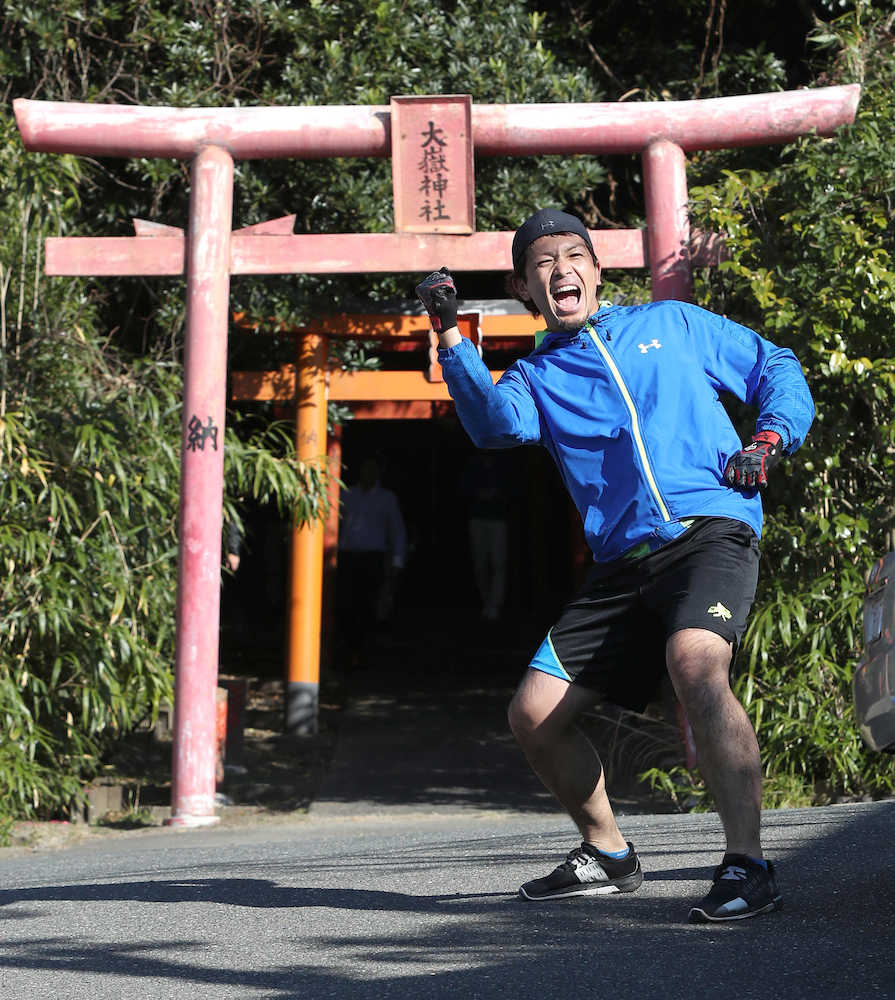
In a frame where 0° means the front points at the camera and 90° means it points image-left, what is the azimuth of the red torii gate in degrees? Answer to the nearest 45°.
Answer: approximately 0°

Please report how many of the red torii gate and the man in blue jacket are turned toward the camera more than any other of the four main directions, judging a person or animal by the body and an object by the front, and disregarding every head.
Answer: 2

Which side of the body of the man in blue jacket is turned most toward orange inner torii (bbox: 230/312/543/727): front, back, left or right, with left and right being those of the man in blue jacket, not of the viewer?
back

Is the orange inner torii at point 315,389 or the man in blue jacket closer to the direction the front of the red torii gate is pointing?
the man in blue jacket

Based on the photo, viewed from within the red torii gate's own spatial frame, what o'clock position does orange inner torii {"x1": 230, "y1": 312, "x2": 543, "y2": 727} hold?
The orange inner torii is roughly at 6 o'clock from the red torii gate.

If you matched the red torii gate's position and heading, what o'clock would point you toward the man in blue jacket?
The man in blue jacket is roughly at 11 o'clock from the red torii gate.

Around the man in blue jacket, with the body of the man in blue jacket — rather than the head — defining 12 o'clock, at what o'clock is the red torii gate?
The red torii gate is roughly at 5 o'clock from the man in blue jacket.
